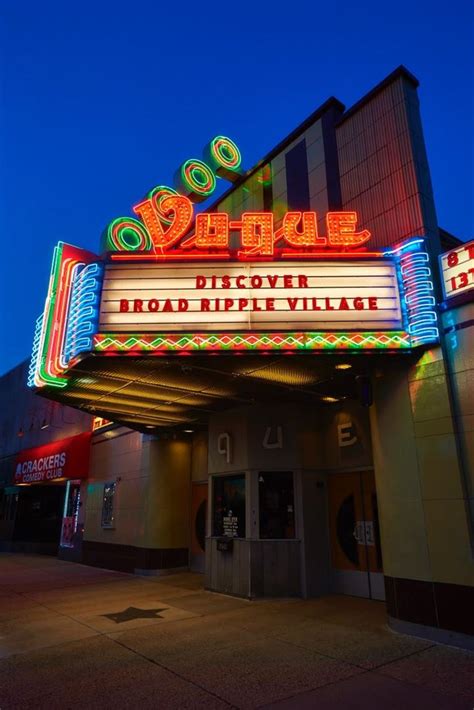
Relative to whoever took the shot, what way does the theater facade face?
facing the viewer and to the left of the viewer
